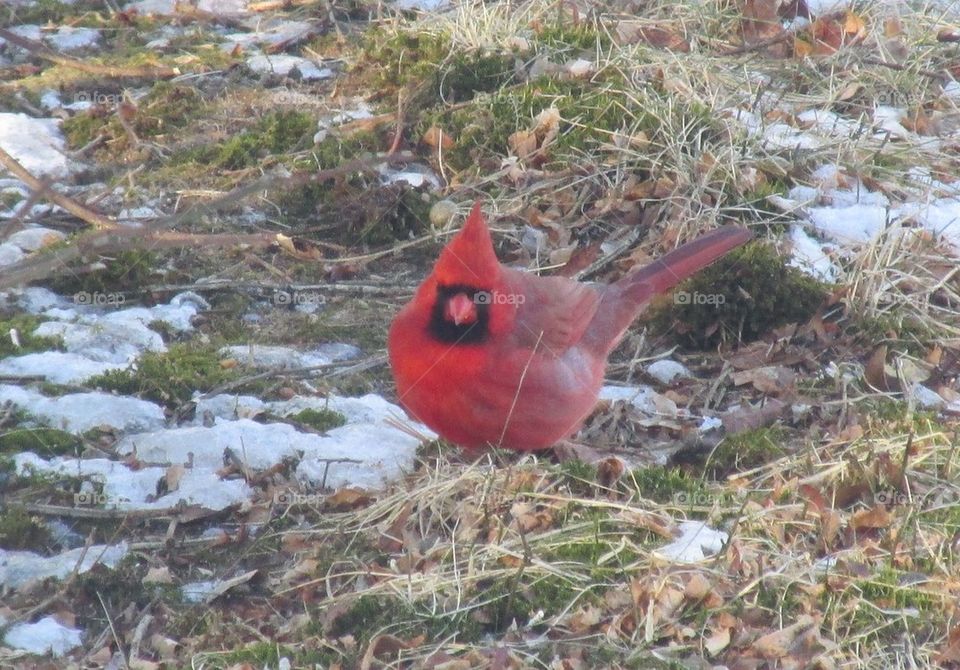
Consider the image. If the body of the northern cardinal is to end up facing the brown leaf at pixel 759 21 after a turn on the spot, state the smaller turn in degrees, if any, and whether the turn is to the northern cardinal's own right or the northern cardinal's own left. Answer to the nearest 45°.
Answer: approximately 135° to the northern cardinal's own right

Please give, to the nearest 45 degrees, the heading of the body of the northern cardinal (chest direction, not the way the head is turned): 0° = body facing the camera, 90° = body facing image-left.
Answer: approximately 45°

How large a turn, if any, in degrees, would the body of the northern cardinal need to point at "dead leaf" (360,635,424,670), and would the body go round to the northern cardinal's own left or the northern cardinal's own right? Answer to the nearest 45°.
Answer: approximately 45° to the northern cardinal's own left

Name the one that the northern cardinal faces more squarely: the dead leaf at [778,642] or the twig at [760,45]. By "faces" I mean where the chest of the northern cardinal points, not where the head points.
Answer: the dead leaf

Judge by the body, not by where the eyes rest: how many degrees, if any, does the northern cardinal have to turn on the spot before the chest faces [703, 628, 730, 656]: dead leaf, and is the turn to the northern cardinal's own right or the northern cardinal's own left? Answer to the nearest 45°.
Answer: approximately 90° to the northern cardinal's own left

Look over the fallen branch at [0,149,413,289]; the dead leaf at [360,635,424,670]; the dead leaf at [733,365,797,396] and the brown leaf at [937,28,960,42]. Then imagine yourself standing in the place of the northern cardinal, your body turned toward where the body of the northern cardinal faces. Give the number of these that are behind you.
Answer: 2

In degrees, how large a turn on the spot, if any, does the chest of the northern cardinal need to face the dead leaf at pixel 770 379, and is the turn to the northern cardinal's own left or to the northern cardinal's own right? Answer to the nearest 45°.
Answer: approximately 180°

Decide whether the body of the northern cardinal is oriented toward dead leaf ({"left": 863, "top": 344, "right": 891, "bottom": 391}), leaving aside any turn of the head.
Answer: no

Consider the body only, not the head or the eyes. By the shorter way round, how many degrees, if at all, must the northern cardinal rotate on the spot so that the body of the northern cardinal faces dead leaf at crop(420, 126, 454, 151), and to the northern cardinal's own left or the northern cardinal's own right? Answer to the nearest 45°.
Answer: approximately 135° to the northern cardinal's own right

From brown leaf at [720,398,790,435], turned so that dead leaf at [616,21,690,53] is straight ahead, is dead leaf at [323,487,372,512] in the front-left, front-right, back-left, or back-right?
back-left

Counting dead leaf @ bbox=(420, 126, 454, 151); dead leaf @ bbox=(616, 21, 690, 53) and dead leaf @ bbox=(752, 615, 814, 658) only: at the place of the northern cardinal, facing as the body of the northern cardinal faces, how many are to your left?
1

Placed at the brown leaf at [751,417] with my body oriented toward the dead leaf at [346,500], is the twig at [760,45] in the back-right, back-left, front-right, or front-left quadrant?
back-right

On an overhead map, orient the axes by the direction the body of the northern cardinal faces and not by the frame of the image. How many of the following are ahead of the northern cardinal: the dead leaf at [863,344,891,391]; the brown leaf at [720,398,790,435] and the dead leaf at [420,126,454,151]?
0

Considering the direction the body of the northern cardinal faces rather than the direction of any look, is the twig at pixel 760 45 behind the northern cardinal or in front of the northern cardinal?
behind

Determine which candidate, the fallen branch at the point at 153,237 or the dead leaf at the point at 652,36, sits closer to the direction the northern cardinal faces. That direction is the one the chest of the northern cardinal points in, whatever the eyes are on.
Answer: the fallen branch

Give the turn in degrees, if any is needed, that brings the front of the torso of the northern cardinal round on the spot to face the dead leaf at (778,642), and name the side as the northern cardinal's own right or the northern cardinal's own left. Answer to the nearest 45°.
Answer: approximately 90° to the northern cardinal's own left
